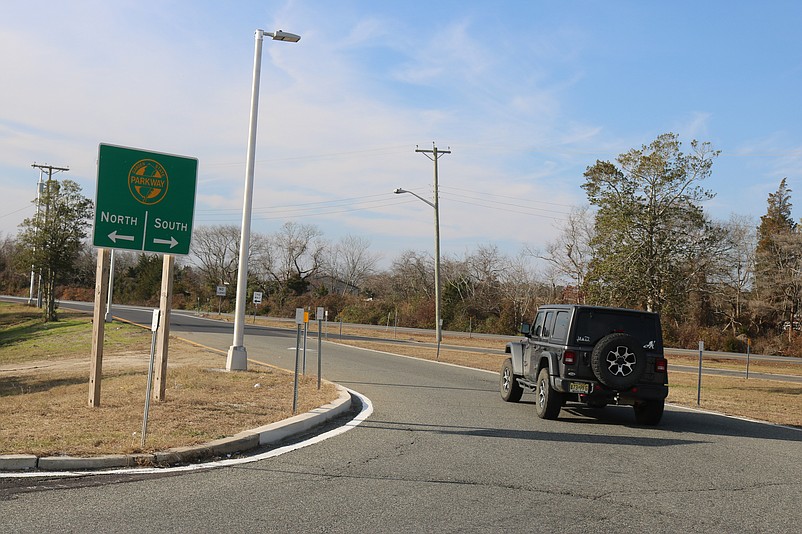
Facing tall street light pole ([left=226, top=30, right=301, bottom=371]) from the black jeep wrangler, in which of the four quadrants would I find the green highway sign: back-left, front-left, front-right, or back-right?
front-left

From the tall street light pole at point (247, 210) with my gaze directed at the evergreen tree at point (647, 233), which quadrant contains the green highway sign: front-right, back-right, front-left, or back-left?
back-right

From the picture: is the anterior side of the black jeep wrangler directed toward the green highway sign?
no

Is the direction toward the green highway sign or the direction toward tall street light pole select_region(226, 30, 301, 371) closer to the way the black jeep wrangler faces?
the tall street light pole

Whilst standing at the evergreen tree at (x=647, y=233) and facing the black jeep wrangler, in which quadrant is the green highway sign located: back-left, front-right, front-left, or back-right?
front-right

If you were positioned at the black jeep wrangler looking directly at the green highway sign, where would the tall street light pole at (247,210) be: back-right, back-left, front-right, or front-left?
front-right

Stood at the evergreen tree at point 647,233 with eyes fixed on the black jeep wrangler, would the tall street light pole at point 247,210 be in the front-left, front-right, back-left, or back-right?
front-right

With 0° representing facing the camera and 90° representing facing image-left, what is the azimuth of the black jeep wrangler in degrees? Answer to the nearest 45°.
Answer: approximately 135°

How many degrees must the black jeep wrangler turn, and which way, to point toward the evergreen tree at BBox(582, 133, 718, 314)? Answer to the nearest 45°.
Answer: approximately 45° to its right
